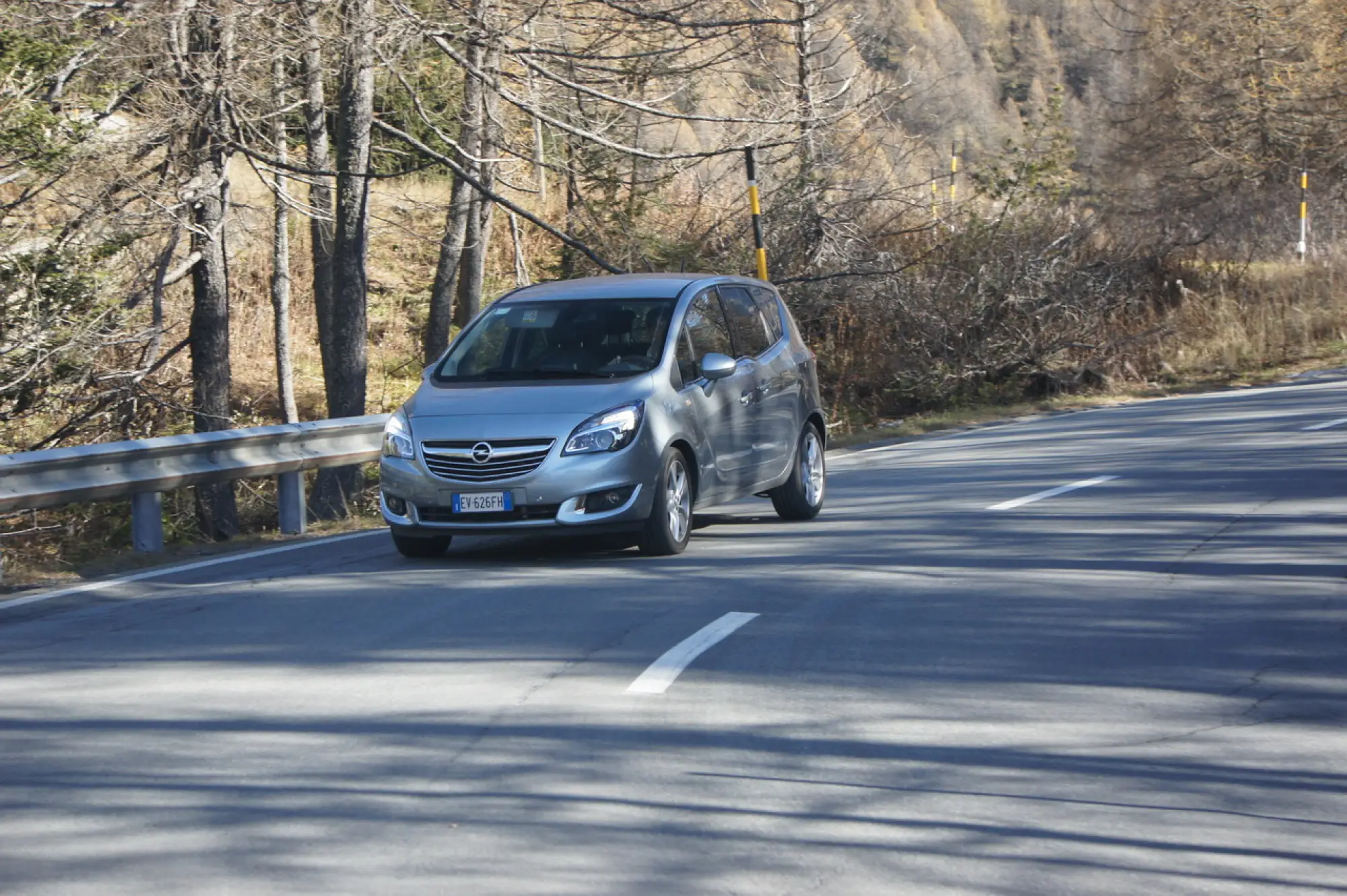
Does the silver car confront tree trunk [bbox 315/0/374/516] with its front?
no

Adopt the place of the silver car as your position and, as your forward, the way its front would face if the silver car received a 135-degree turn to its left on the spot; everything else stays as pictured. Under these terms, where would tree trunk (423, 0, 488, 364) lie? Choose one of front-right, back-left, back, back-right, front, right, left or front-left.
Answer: left

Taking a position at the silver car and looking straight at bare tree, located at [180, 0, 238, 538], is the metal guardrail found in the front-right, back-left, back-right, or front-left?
front-left

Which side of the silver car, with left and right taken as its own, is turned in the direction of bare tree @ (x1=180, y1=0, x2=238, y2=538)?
right

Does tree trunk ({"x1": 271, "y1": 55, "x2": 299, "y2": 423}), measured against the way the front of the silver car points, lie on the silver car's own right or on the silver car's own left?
on the silver car's own right

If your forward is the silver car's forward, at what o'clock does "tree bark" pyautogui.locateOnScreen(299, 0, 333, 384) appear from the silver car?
The tree bark is roughly at 4 o'clock from the silver car.

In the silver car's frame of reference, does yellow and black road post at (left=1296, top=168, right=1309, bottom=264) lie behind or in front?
behind

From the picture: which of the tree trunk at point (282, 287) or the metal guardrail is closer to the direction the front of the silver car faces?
the metal guardrail

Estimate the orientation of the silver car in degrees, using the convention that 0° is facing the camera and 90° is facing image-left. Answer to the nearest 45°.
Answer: approximately 45°

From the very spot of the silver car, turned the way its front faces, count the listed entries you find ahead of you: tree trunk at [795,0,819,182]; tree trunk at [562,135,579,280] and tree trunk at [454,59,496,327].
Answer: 0

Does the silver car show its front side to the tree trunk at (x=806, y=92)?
no

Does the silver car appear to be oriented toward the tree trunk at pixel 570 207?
no

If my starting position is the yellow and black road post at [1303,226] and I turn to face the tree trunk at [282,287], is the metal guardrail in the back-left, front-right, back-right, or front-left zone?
front-left
